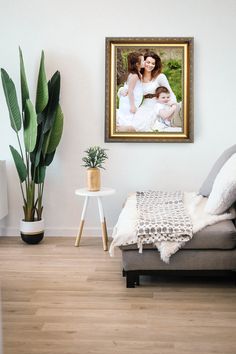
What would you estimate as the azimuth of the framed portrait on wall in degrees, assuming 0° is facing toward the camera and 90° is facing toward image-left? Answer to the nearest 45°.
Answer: approximately 0°

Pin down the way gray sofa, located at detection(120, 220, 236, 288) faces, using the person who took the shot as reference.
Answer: facing to the left of the viewer

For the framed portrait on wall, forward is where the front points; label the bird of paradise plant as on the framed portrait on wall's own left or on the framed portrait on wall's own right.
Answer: on the framed portrait on wall's own right
